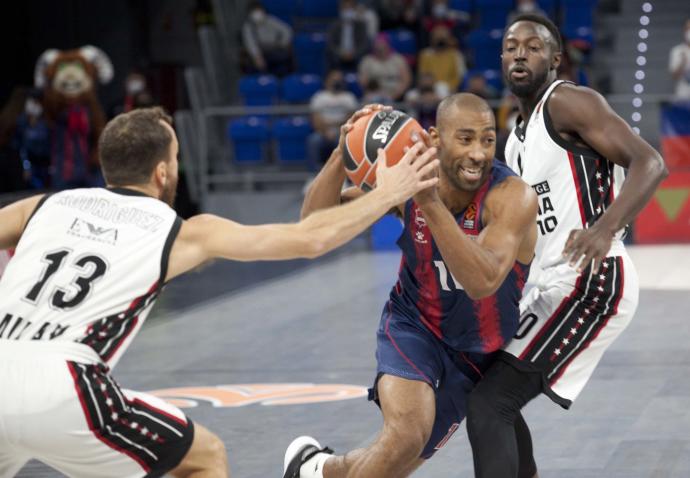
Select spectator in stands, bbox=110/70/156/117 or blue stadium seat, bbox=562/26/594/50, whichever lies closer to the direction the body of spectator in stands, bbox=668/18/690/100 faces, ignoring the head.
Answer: the spectator in stands

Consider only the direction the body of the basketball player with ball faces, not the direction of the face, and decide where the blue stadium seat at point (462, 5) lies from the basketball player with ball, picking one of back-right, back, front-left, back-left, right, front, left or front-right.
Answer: back

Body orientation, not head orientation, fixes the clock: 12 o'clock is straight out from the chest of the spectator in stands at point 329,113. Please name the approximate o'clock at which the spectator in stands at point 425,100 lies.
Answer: the spectator in stands at point 425,100 is roughly at 10 o'clock from the spectator in stands at point 329,113.

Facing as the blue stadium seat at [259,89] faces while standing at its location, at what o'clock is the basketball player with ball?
The basketball player with ball is roughly at 12 o'clock from the blue stadium seat.

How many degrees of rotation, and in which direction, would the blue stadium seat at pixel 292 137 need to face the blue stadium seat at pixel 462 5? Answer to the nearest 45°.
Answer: approximately 135° to its left

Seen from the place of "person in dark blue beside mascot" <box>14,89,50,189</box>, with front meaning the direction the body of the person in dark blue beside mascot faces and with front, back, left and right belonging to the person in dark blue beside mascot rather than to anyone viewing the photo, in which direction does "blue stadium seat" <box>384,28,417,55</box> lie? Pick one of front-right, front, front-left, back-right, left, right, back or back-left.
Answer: left

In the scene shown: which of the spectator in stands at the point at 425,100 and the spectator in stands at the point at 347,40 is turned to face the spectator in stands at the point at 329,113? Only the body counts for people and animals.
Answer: the spectator in stands at the point at 347,40

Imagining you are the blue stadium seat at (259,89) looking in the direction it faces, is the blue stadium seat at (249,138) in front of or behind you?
in front

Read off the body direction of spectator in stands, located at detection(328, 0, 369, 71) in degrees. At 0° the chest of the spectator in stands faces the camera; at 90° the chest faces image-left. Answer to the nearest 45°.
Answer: approximately 0°
